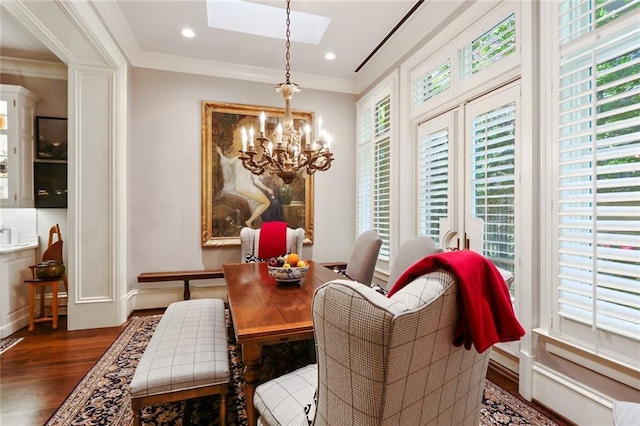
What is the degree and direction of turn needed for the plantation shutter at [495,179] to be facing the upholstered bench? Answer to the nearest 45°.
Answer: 0° — it already faces it

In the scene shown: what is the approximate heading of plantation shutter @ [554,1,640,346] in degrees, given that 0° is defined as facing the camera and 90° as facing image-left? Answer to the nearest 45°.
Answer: approximately 45°

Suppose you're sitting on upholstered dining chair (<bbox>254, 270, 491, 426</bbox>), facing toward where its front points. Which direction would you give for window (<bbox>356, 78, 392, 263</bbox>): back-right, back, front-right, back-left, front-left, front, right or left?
front-right

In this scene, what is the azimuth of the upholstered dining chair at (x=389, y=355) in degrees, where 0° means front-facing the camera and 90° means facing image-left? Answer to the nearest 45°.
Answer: approximately 135°

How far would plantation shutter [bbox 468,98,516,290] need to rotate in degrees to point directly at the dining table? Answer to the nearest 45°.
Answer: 0° — it already faces it

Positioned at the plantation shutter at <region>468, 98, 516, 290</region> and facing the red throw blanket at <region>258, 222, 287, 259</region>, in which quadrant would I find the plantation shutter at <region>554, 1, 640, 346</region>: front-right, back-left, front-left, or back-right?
back-left

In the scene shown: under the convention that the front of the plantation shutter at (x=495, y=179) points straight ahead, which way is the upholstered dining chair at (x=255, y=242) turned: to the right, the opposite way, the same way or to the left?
to the left

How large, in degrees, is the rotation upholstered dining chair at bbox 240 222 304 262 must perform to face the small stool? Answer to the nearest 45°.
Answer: approximately 90° to its right

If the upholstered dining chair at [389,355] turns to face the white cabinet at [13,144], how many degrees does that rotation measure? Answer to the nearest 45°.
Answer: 0° — it already faces it

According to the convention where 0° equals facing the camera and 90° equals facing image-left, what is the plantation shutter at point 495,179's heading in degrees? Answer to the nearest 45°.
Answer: approximately 45°

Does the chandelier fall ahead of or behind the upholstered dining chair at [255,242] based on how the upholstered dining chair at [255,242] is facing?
ahead

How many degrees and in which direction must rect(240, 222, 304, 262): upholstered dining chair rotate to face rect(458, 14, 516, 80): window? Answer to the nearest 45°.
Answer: approximately 45° to its left

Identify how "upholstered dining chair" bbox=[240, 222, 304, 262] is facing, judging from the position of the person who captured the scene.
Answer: facing the viewer

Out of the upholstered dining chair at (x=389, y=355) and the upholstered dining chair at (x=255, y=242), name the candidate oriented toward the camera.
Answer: the upholstered dining chair at (x=255, y=242)

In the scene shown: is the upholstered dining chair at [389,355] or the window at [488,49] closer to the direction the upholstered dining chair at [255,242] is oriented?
the upholstered dining chair

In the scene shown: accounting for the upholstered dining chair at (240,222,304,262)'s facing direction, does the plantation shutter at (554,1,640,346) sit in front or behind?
in front

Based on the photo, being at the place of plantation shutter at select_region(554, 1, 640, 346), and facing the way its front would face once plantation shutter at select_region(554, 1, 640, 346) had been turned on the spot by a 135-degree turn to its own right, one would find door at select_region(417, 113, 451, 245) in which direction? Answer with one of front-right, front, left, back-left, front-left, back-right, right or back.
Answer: front-left

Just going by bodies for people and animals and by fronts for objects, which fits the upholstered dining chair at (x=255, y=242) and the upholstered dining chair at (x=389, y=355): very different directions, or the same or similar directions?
very different directions

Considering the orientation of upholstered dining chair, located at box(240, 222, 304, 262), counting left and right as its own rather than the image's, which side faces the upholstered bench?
front

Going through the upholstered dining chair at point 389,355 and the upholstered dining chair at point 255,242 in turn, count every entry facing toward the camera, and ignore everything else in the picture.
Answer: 1

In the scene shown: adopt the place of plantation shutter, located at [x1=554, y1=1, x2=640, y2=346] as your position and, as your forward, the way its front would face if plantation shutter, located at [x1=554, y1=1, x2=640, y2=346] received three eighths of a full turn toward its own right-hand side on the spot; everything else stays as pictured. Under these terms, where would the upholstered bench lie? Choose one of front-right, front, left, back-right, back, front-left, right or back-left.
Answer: back-left
